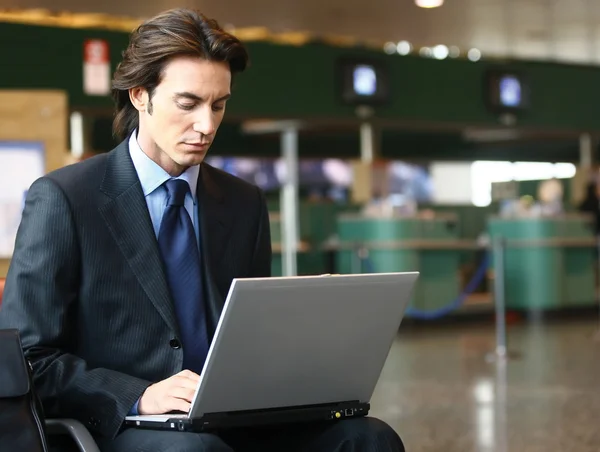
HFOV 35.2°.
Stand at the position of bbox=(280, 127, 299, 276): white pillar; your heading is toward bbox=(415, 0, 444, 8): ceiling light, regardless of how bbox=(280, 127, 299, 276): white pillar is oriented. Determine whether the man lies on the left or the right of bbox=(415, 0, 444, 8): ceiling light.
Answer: right

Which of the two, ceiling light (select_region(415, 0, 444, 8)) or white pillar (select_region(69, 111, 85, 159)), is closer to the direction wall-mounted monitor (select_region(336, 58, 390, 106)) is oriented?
the ceiling light

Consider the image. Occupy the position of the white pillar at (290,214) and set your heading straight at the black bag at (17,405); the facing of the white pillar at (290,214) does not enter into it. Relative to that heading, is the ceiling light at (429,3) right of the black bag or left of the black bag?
left

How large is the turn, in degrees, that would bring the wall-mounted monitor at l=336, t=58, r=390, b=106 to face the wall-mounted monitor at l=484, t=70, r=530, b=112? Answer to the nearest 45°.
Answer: approximately 135° to its left

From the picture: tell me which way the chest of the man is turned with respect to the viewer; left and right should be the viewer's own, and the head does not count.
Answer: facing the viewer and to the right of the viewer

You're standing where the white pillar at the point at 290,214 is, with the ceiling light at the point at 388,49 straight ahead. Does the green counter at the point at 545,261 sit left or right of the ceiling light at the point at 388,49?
right

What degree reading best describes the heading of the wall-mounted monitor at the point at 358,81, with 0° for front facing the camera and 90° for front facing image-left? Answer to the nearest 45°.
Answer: approximately 0°

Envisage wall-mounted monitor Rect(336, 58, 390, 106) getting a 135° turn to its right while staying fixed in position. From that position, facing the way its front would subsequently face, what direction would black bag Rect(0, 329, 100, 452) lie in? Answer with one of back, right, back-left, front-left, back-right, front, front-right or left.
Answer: back-left

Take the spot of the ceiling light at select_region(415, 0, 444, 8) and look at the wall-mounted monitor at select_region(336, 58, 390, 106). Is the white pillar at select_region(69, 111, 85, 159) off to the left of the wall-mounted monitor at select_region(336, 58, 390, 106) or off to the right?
left

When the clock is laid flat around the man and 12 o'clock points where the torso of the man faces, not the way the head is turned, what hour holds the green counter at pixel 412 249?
The green counter is roughly at 8 o'clock from the man.

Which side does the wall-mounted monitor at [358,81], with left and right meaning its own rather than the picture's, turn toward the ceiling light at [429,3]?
front
